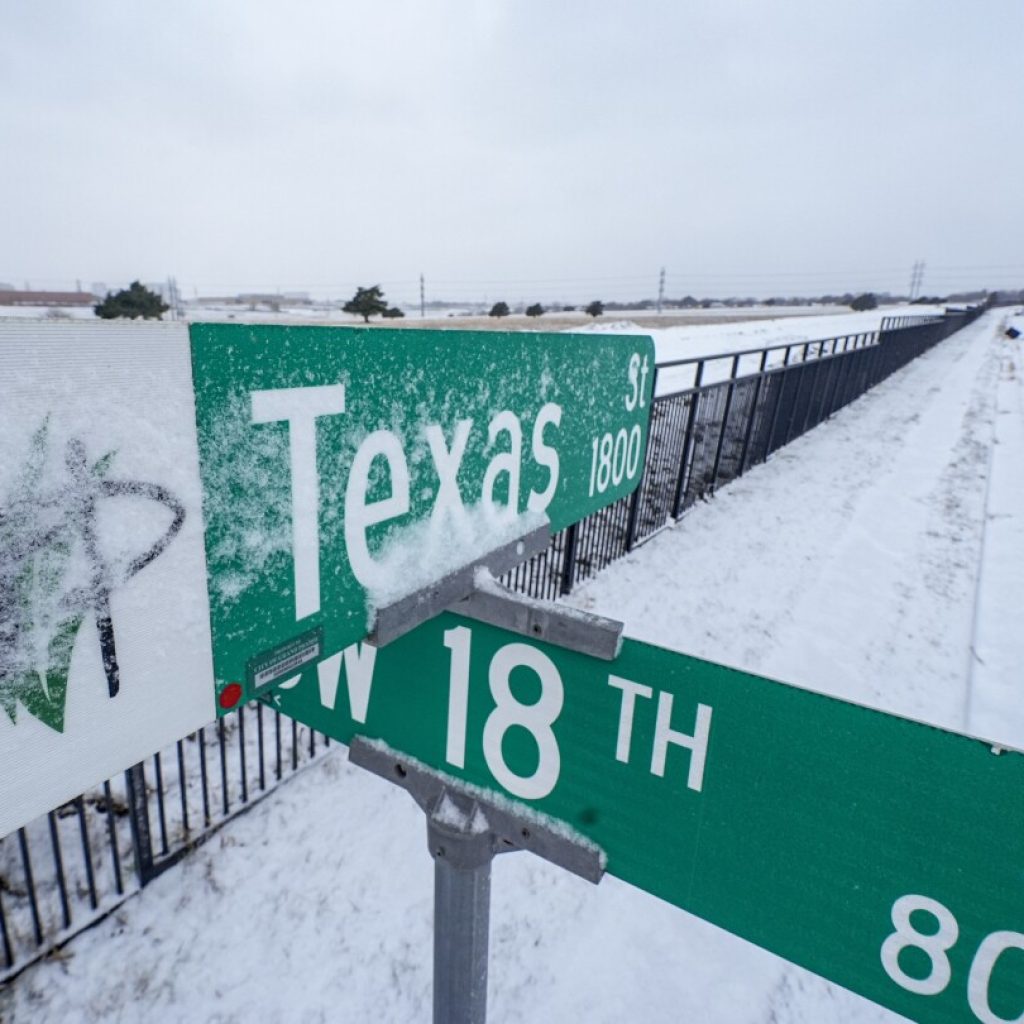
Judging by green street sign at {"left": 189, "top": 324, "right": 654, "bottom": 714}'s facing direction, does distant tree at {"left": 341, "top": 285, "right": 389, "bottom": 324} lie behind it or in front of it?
behind

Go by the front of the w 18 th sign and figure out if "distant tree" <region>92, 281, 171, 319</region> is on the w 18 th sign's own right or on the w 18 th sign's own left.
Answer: on the w 18 th sign's own right

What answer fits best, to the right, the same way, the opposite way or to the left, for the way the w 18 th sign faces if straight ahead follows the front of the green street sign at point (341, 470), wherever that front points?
to the right

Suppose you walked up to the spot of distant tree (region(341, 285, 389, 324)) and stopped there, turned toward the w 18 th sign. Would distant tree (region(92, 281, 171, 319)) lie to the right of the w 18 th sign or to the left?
right

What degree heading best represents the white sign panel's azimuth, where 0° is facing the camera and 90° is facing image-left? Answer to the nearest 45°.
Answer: approximately 315°

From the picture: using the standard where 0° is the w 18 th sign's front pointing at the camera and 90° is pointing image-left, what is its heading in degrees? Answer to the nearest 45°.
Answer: approximately 45°

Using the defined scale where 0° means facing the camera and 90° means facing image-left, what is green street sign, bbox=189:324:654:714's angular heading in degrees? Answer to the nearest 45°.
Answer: approximately 315°
